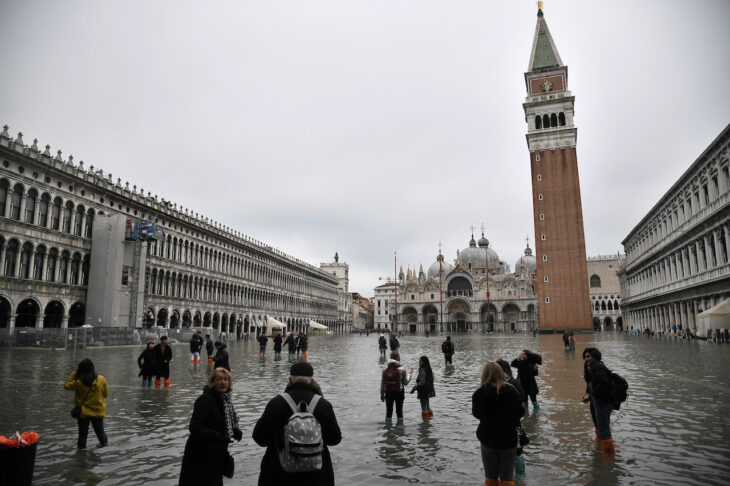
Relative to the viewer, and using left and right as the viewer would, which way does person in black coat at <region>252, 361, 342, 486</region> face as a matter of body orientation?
facing away from the viewer

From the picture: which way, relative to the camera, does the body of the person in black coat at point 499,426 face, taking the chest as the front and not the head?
away from the camera

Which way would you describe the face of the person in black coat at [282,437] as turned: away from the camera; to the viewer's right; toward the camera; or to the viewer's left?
away from the camera

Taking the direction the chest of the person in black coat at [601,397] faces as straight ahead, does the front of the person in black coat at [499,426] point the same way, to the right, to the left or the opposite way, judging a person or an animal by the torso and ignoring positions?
to the right

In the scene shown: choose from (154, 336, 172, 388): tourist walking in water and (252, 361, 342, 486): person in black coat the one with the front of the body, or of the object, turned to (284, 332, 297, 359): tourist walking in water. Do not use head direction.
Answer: the person in black coat

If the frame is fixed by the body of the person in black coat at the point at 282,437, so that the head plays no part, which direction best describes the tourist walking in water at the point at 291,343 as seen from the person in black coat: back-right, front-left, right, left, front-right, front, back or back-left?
front

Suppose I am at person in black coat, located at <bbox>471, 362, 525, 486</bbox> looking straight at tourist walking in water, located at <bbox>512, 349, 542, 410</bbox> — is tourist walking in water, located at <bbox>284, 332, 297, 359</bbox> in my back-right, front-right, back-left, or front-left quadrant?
front-left

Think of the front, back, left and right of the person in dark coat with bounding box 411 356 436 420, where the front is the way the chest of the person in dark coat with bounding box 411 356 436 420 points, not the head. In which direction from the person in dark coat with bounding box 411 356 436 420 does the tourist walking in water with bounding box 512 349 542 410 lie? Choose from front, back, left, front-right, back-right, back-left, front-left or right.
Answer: back

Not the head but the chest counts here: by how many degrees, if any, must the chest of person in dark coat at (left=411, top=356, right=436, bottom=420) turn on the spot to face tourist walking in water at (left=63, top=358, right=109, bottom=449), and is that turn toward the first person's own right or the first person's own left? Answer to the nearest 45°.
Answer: approximately 45° to the first person's own left

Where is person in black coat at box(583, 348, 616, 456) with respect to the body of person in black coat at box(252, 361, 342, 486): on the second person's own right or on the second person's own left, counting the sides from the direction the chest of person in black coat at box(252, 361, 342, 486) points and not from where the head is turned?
on the second person's own right
